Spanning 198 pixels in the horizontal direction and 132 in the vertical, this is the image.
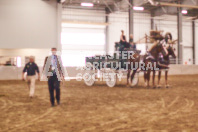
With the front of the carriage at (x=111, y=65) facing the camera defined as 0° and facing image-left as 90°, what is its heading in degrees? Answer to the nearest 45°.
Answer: approximately 270°

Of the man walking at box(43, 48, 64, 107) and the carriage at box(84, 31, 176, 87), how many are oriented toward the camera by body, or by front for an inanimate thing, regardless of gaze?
1

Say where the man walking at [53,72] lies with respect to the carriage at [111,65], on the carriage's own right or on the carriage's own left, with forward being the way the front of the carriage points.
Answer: on the carriage's own right

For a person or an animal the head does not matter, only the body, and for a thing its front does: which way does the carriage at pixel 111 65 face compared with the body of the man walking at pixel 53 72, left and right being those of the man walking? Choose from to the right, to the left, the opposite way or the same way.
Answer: to the left

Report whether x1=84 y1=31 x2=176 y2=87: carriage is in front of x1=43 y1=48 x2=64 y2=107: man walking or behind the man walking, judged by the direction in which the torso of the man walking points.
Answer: behind

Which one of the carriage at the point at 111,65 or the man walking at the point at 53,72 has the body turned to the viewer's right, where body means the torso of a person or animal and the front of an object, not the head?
the carriage

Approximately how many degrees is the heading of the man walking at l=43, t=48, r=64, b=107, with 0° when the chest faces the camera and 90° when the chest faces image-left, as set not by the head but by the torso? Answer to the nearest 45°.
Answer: approximately 0°
